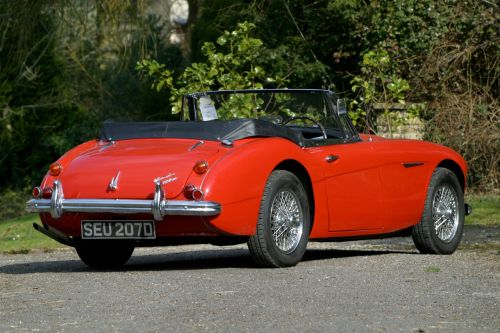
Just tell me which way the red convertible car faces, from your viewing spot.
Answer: facing away from the viewer and to the right of the viewer

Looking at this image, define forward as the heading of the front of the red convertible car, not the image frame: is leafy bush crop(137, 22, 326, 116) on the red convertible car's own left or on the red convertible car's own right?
on the red convertible car's own left
